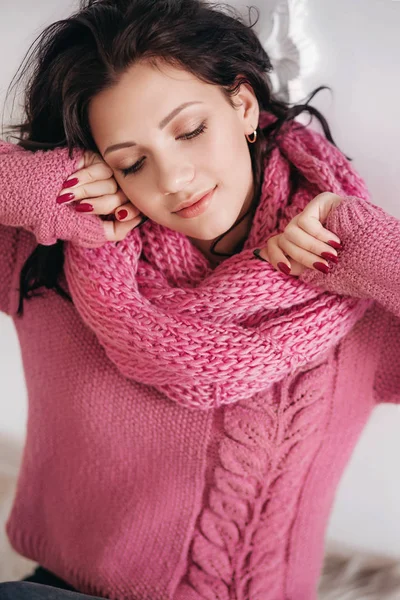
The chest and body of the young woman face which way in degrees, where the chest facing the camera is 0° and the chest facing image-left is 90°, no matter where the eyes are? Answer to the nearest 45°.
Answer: approximately 0°
